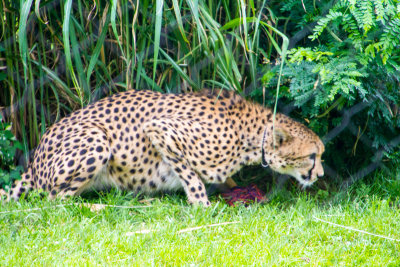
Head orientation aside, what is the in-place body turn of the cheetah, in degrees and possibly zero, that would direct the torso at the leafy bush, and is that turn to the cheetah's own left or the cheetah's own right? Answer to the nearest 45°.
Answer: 0° — it already faces it

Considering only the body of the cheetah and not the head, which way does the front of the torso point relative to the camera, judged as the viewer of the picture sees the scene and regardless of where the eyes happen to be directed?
to the viewer's right
